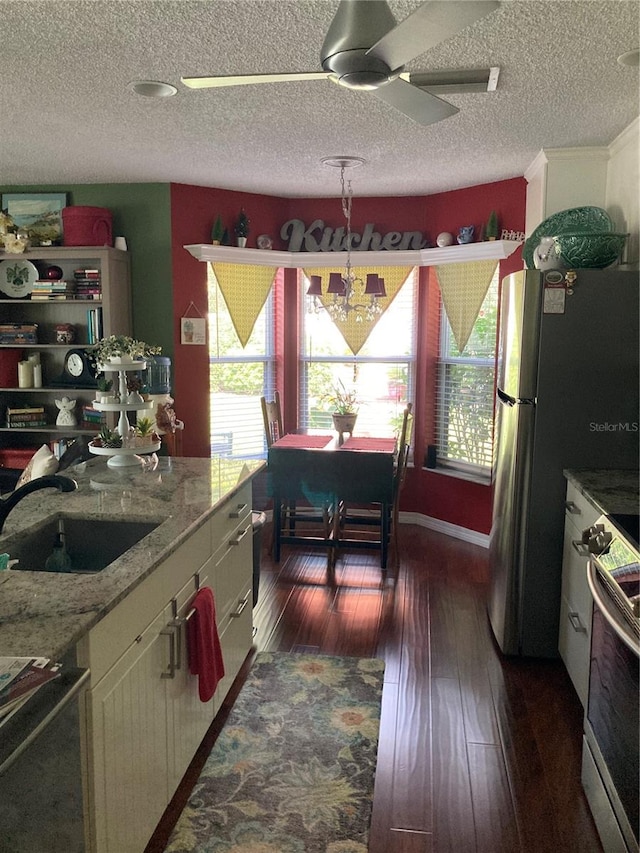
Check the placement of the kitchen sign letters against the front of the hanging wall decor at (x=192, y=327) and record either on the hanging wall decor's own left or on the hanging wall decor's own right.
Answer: on the hanging wall decor's own left

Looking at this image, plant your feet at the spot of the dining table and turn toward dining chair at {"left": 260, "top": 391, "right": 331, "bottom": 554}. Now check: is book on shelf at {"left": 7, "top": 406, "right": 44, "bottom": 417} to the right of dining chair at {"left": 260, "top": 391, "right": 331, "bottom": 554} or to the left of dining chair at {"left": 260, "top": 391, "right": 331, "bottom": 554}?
left

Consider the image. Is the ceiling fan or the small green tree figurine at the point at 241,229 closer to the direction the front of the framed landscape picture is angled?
the ceiling fan

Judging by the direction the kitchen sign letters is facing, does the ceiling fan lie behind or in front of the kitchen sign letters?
in front

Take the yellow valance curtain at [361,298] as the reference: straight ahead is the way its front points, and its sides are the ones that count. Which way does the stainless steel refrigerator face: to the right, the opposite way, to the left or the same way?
to the right

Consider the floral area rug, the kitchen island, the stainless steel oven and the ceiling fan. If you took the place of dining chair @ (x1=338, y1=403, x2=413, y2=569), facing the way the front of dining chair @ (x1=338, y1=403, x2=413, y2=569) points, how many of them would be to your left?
4

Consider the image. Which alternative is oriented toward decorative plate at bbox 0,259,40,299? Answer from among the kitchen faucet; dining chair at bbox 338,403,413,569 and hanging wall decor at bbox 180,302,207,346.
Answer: the dining chair

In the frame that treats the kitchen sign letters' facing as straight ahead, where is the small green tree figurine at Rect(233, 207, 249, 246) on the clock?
The small green tree figurine is roughly at 2 o'clock from the kitchen sign letters.

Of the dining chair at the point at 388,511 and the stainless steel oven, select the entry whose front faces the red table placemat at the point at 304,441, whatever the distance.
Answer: the dining chair

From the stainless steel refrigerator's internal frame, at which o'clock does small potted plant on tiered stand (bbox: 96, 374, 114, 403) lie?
The small potted plant on tiered stand is roughly at 11 o'clock from the stainless steel refrigerator.

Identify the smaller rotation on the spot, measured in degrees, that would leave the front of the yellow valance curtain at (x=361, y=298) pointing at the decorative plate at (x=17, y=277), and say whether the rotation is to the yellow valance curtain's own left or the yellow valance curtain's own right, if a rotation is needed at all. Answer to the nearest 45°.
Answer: approximately 90° to the yellow valance curtain's own right

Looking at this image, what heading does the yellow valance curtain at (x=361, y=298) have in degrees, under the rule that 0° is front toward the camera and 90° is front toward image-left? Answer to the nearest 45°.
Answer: approximately 0°

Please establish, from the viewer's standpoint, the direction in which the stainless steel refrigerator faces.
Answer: facing to the left of the viewer

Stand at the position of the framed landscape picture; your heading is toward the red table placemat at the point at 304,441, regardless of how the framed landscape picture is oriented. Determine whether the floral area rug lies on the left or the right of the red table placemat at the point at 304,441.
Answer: right

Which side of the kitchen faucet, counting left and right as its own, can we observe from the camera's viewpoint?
right

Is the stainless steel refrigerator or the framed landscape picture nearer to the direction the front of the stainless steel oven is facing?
the framed landscape picture
